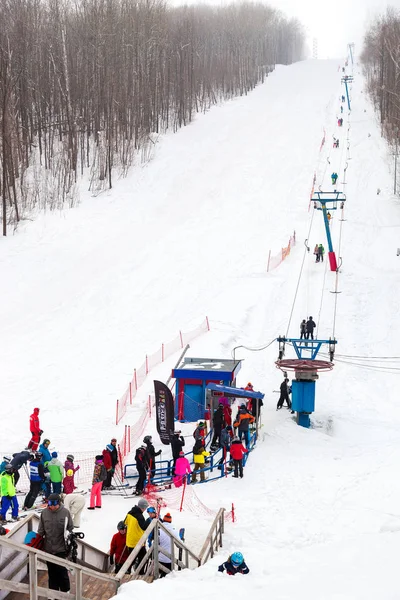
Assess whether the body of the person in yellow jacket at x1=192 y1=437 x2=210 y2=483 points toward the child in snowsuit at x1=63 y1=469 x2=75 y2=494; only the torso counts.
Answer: no

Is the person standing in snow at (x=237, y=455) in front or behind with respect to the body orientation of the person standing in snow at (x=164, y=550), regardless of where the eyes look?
in front

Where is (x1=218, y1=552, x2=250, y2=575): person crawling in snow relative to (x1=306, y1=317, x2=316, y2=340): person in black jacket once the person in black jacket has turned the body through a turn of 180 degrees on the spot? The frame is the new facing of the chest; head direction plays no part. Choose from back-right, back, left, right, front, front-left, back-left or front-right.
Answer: front

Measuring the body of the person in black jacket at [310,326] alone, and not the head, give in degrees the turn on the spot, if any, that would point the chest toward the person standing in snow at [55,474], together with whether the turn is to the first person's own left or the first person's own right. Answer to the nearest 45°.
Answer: approximately 180°

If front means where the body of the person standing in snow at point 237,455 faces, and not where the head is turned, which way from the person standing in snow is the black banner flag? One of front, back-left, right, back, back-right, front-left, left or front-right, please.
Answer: front-left

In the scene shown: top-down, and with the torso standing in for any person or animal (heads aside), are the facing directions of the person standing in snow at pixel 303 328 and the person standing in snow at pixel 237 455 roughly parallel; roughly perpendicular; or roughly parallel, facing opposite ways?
roughly parallel

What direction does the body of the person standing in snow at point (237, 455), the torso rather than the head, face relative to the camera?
away from the camera

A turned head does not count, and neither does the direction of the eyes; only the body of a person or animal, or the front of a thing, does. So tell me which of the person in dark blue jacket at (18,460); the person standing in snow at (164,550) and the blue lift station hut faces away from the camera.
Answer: the person standing in snow

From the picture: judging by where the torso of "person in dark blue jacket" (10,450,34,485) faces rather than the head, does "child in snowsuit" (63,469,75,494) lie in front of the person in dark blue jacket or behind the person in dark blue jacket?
in front

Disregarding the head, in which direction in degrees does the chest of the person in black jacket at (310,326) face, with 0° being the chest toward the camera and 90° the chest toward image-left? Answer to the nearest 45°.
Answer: approximately 180°

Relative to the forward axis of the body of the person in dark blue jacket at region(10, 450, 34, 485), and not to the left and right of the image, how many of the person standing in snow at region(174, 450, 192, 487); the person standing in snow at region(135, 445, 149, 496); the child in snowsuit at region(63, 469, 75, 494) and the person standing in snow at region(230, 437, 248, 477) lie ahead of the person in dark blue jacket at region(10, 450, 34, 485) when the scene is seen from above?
4

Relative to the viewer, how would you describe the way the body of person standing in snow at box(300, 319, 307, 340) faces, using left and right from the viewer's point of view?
facing away from the viewer

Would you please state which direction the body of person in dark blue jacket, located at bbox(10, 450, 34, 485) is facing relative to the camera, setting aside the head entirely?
to the viewer's right

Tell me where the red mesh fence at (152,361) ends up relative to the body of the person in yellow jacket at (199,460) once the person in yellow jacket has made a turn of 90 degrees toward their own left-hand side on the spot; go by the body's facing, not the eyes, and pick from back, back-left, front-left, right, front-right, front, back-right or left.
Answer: front-right

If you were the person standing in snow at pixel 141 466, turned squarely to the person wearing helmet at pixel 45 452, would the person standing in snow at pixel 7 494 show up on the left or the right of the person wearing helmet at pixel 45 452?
left
